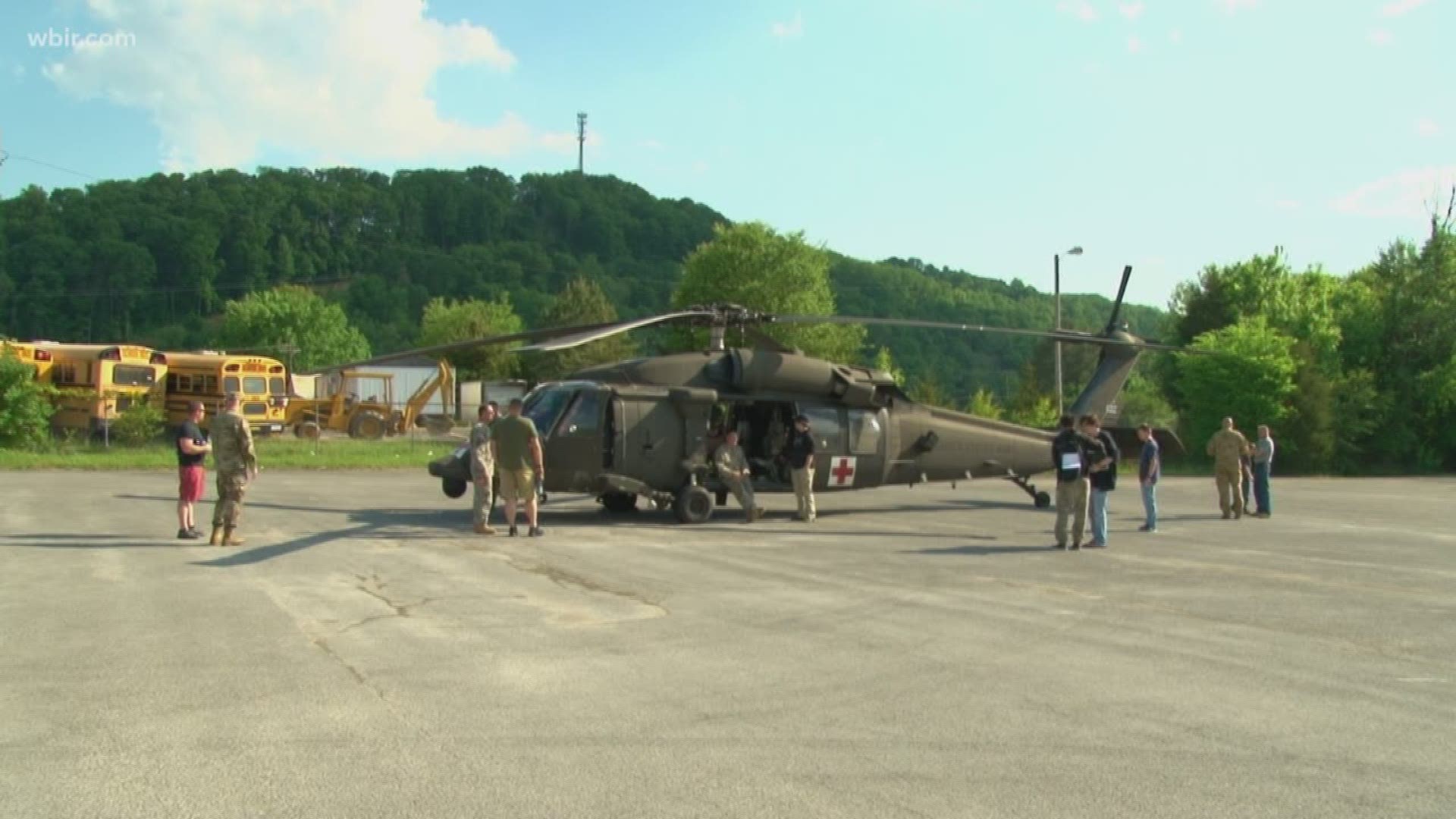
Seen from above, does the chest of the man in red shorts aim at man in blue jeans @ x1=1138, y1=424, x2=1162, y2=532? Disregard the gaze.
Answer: yes

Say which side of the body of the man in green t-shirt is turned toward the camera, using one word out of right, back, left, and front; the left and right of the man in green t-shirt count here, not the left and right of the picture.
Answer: back

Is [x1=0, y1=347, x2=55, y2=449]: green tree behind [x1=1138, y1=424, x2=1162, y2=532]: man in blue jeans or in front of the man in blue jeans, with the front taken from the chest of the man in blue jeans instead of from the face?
in front

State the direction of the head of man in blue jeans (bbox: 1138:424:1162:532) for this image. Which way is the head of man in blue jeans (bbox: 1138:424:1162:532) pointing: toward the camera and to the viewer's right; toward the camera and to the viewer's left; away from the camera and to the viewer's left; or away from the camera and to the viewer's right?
toward the camera and to the viewer's left

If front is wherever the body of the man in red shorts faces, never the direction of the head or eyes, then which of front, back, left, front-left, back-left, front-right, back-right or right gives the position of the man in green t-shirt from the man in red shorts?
front

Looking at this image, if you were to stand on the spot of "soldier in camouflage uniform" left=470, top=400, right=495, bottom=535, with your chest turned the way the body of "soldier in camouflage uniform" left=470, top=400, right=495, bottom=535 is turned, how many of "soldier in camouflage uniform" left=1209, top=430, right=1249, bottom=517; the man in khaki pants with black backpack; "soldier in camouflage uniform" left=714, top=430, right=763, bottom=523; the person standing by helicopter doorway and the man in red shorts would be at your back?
1

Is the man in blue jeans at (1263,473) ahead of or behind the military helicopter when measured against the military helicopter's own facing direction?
behind

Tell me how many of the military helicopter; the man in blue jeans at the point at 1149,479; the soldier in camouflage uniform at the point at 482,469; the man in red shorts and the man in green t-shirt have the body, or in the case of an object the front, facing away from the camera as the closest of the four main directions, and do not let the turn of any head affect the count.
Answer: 1

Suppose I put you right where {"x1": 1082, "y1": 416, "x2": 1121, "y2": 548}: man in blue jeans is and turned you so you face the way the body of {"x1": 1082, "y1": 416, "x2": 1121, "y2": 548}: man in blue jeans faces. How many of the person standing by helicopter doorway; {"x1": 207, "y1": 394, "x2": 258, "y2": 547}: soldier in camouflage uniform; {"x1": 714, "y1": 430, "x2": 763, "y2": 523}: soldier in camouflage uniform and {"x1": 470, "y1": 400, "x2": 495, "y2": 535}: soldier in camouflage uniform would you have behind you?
0

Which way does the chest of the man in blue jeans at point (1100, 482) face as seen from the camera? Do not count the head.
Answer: to the viewer's left

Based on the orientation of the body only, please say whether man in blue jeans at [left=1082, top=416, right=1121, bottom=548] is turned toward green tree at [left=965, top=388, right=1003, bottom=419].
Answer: no

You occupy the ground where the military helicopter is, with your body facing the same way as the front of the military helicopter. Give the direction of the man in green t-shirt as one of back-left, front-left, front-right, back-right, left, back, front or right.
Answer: front

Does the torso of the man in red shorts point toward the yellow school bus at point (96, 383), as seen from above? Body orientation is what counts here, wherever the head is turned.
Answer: no

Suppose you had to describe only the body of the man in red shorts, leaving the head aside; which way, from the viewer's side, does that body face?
to the viewer's right

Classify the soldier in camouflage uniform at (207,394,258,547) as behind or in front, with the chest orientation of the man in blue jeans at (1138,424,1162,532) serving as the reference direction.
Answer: in front

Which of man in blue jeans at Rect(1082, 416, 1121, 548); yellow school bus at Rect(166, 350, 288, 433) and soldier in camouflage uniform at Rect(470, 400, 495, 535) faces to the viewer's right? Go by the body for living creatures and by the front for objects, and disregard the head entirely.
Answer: the soldier in camouflage uniform
